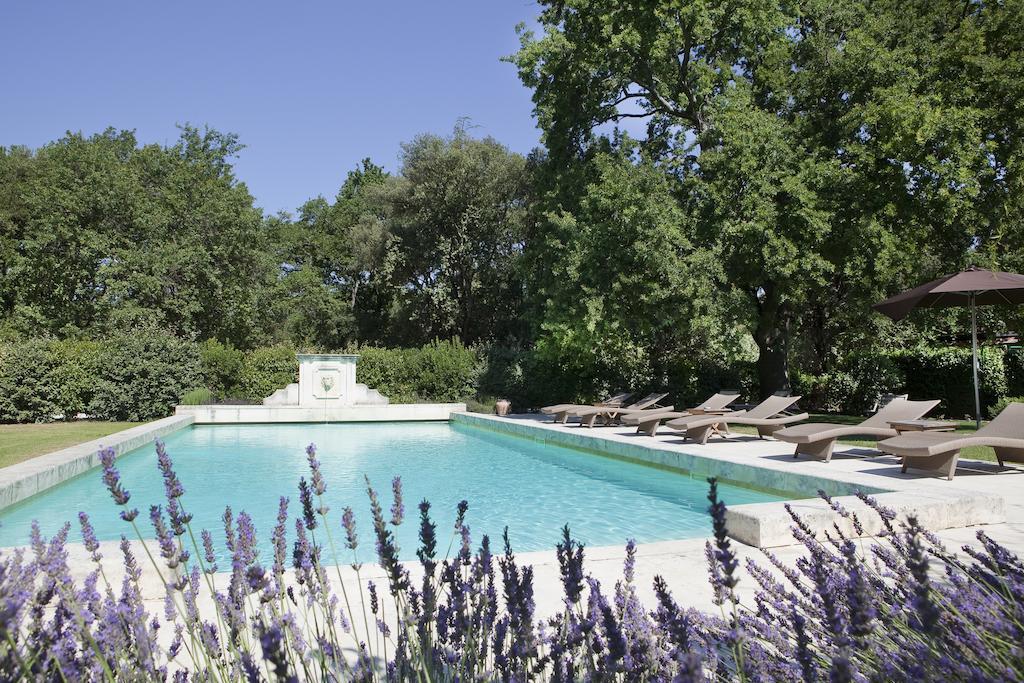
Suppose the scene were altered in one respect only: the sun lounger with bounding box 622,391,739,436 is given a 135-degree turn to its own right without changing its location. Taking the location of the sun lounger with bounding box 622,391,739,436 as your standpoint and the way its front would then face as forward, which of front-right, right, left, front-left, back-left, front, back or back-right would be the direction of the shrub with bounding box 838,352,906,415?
front-right

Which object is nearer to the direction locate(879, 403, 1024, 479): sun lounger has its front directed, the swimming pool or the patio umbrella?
the swimming pool

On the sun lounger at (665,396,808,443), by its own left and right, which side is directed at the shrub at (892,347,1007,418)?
back

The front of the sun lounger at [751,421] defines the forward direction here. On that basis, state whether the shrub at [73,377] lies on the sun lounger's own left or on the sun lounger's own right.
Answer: on the sun lounger's own right

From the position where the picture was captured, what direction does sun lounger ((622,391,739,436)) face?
facing the viewer and to the left of the viewer

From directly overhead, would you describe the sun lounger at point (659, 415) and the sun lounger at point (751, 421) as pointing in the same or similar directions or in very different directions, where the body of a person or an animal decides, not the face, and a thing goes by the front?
same or similar directions

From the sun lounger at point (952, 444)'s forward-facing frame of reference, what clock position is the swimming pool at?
The swimming pool is roughly at 1 o'clock from the sun lounger.

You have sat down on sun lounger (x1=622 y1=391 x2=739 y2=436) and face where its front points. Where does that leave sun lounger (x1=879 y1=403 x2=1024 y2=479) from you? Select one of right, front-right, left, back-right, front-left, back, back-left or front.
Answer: left

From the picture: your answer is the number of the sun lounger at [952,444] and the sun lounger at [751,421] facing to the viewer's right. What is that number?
0

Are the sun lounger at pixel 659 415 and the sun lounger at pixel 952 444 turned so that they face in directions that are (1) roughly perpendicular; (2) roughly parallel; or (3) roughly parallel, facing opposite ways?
roughly parallel

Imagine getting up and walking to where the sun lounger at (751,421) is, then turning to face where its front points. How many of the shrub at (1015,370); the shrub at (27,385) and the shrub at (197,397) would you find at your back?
1

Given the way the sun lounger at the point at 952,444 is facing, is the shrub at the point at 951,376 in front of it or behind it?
behind

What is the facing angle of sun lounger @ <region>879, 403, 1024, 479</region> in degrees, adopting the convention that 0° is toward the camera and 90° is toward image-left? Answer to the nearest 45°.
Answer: approximately 45°

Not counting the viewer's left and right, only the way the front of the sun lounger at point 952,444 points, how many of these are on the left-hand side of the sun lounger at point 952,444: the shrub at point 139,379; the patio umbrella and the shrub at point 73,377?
0

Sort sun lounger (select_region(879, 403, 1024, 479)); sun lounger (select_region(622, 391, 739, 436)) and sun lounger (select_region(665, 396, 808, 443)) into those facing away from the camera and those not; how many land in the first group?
0

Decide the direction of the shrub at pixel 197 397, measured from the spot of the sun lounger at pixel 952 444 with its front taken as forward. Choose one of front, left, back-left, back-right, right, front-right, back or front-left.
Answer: front-right
